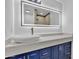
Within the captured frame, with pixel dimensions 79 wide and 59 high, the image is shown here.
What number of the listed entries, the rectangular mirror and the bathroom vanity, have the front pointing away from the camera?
0

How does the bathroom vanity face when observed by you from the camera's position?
facing the viewer and to the right of the viewer

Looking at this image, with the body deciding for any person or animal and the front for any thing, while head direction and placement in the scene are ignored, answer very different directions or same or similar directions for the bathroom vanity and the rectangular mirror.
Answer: same or similar directions
